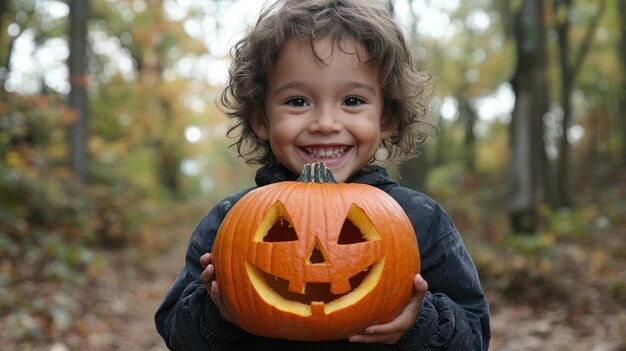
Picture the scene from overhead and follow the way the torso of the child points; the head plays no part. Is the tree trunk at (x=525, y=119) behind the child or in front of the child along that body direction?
behind

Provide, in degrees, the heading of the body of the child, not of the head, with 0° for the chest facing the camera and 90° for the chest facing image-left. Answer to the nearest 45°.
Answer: approximately 0°

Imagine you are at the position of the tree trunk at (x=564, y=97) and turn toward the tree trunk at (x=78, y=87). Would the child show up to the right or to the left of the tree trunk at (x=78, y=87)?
left

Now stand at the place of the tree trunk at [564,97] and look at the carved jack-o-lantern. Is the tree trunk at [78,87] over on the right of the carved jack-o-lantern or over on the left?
right
